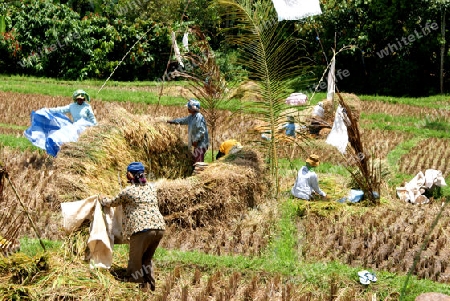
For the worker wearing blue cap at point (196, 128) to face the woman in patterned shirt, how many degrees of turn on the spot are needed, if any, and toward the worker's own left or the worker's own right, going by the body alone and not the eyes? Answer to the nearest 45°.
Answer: approximately 90° to the worker's own left

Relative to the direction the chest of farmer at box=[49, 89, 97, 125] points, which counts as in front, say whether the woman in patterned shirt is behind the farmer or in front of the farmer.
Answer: in front

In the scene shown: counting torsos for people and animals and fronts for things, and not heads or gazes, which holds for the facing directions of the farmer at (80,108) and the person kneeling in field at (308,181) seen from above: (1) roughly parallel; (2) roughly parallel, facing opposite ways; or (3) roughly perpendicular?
roughly perpendicular

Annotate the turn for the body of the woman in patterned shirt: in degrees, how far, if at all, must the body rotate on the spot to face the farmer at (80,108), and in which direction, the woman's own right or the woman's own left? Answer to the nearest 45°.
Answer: approximately 45° to the woman's own right

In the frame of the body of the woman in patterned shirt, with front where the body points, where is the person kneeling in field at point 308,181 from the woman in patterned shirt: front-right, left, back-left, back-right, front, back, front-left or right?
right

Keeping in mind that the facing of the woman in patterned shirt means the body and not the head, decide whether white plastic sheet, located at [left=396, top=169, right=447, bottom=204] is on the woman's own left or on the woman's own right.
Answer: on the woman's own right

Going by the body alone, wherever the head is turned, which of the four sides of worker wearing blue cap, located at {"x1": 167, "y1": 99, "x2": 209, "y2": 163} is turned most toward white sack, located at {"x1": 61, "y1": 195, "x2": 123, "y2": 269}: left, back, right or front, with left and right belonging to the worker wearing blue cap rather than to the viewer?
left

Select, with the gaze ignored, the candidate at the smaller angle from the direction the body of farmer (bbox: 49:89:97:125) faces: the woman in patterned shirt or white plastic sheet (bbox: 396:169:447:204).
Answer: the woman in patterned shirt

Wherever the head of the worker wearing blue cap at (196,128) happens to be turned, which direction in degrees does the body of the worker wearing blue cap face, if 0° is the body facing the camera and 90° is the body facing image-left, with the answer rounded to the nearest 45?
approximately 90°

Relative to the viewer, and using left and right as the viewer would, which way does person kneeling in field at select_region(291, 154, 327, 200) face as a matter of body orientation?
facing away from the viewer and to the right of the viewer

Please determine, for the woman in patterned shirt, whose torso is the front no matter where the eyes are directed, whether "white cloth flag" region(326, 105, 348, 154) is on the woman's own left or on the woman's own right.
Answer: on the woman's own right
